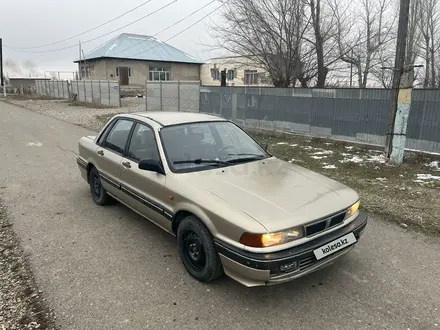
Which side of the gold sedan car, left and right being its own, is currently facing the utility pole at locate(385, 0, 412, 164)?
left

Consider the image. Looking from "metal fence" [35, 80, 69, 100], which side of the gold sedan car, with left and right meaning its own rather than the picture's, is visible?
back

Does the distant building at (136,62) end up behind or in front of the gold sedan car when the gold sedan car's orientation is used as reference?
behind

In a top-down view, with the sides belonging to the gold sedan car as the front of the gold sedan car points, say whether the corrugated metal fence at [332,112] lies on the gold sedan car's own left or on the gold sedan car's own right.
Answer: on the gold sedan car's own left

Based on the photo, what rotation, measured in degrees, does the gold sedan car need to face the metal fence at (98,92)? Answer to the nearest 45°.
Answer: approximately 135° to its left

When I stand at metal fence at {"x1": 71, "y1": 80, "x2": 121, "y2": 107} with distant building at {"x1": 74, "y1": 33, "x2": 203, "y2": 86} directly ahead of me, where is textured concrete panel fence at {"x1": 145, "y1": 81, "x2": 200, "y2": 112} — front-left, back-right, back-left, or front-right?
back-right

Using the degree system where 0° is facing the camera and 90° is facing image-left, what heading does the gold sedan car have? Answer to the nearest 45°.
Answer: approximately 315°

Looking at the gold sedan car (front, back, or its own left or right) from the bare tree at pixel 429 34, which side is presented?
left

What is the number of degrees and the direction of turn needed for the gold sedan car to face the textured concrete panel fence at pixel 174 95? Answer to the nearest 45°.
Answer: approximately 135° to its left

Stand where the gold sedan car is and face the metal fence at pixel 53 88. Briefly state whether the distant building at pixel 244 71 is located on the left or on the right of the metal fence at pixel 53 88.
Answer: right
